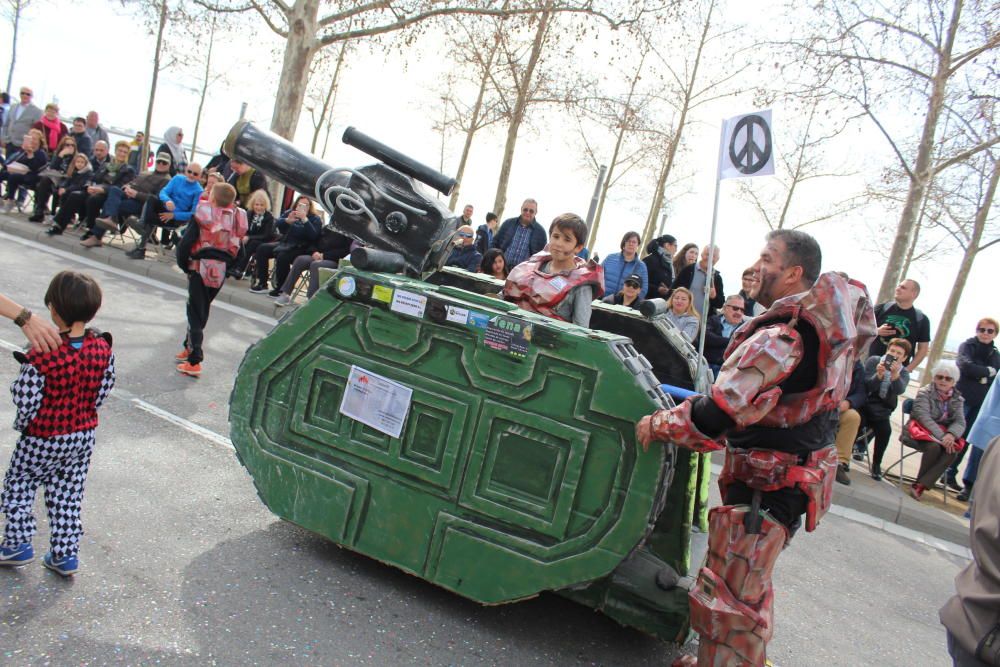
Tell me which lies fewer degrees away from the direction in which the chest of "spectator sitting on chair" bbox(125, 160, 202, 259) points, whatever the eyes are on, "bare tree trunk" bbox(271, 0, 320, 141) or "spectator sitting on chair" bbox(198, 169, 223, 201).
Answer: the spectator sitting on chair

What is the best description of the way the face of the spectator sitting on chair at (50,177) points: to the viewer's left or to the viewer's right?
to the viewer's right

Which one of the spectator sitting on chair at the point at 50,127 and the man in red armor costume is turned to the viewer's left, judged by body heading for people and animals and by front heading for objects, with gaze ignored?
the man in red armor costume

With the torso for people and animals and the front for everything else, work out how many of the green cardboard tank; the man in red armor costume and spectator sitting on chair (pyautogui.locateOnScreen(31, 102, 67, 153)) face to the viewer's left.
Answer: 2

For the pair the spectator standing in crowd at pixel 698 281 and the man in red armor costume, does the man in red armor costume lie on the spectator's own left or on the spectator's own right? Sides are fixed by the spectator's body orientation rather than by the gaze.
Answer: on the spectator's own left

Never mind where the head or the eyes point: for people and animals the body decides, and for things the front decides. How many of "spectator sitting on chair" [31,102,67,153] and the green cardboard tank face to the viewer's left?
1

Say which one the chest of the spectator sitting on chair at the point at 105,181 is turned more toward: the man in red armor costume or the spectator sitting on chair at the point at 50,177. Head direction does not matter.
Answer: the man in red armor costume

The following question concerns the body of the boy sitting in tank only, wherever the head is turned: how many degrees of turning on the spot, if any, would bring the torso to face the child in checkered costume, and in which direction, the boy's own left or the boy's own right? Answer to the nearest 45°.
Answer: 0° — they already face them

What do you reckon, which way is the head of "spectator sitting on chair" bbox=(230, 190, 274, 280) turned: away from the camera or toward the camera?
toward the camera

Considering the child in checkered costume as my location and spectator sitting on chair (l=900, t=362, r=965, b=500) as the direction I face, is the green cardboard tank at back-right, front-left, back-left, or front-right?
front-right

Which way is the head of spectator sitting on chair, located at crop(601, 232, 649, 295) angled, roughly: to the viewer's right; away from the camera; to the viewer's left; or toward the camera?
toward the camera

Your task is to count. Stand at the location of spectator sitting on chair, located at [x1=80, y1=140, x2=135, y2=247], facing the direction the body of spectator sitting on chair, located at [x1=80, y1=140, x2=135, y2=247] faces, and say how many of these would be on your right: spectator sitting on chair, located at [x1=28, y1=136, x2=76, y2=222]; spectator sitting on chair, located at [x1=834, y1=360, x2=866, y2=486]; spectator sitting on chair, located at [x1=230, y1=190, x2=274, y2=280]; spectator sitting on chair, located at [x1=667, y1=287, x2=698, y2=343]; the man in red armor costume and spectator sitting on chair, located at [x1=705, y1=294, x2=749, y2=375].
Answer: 1

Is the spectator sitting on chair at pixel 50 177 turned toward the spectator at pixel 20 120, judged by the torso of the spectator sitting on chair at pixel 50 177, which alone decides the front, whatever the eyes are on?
no

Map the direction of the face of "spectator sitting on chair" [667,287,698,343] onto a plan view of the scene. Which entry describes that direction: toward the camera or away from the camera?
toward the camera

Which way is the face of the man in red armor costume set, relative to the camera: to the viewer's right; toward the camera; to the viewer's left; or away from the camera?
to the viewer's left

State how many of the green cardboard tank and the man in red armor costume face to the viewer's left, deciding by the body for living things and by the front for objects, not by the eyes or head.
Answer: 2

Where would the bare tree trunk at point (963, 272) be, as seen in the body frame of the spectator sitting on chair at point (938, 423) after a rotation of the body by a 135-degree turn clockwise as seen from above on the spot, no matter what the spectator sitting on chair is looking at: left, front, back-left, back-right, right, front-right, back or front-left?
front

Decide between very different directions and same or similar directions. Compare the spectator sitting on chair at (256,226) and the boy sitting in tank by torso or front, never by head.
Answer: same or similar directions
